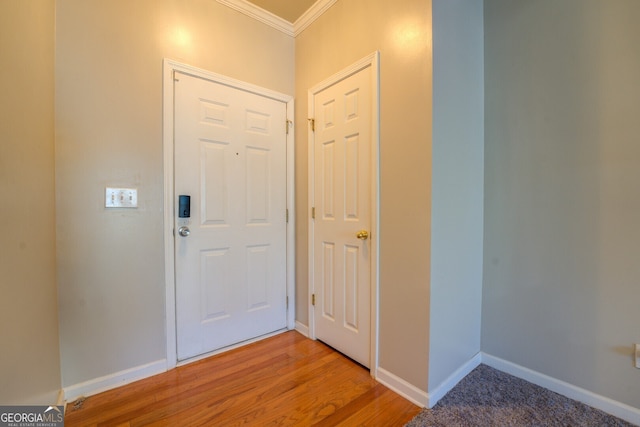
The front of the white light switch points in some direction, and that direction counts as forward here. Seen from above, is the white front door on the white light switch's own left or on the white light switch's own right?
on the white light switch's own left

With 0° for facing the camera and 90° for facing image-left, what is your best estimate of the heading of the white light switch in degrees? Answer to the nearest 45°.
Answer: approximately 0°

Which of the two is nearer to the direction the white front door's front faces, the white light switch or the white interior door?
the white interior door

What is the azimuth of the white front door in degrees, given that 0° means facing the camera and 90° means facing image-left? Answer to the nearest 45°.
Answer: approximately 315°

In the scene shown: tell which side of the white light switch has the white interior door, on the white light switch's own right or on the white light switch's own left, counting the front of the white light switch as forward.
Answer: on the white light switch's own left

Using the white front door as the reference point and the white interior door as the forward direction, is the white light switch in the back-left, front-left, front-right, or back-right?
back-right

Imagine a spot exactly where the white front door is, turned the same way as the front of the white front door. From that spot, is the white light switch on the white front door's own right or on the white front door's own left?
on the white front door's own right
